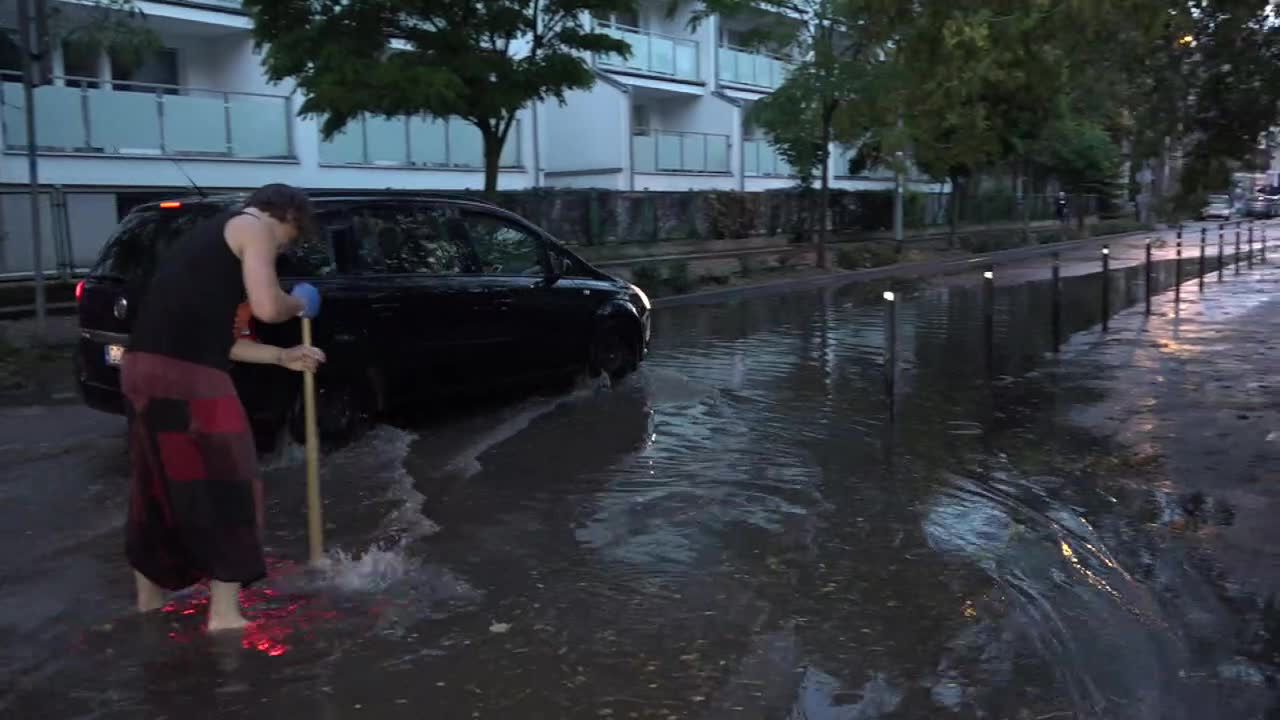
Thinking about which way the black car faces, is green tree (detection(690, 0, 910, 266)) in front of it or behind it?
in front

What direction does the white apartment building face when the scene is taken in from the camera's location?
facing the viewer and to the right of the viewer

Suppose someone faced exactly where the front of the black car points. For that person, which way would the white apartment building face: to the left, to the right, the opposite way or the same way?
to the right

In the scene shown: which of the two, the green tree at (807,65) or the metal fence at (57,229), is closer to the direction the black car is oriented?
the green tree

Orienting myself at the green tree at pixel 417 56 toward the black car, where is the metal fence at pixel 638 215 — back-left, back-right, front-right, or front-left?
back-left

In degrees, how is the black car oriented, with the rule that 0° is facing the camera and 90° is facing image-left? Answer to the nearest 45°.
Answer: approximately 225°

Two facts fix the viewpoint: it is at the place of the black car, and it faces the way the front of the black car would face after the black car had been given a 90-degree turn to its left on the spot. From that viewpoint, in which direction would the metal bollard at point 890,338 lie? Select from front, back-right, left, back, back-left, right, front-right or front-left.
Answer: back-right

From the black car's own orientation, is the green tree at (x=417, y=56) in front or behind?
in front

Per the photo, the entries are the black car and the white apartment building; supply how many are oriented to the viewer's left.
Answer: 0

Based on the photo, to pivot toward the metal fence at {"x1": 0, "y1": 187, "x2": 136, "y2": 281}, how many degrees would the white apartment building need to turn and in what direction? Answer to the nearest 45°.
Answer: approximately 45° to its right
